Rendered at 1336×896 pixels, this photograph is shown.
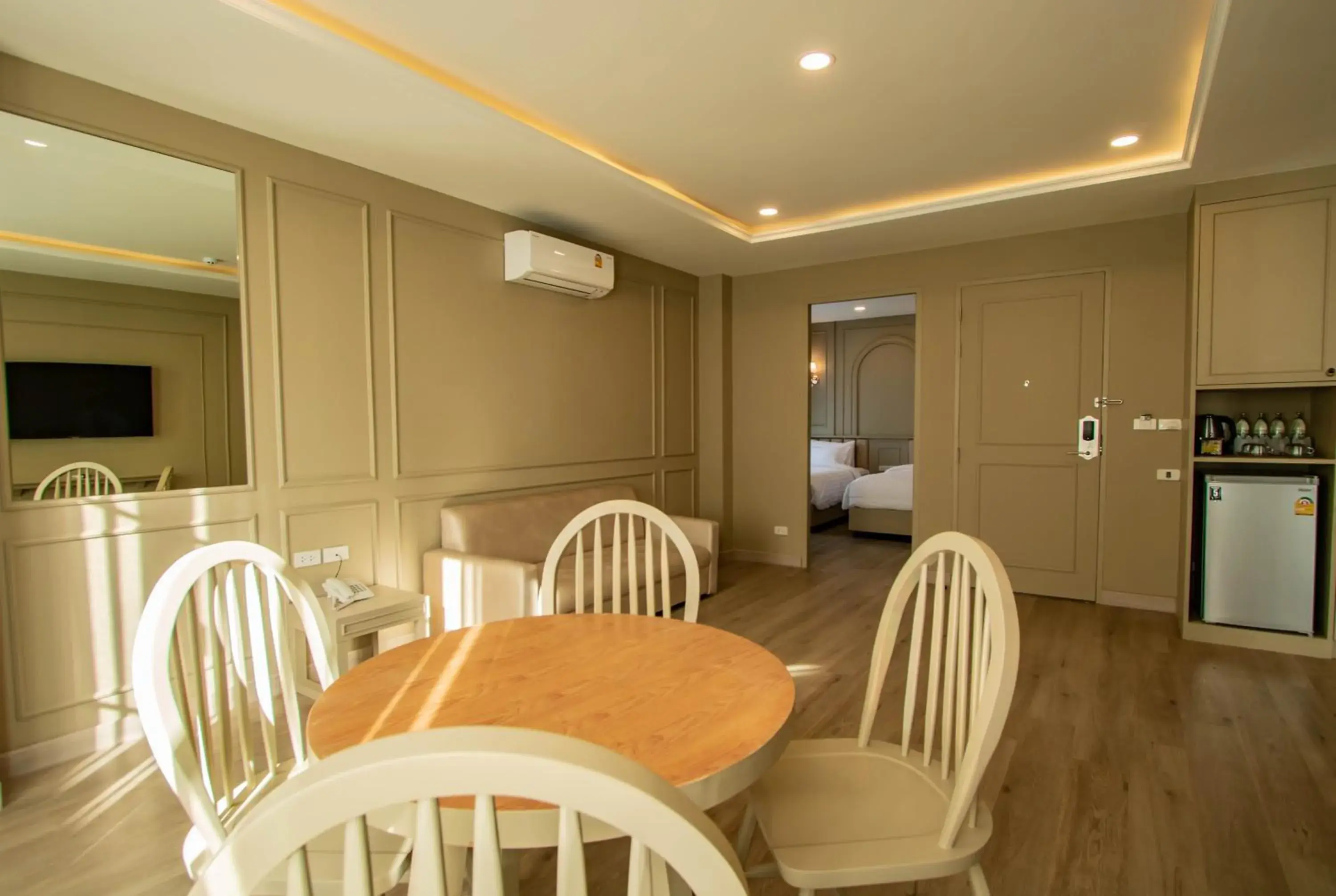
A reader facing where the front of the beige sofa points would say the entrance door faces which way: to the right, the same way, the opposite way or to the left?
to the right

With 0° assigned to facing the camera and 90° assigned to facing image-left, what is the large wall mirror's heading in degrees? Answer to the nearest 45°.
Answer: approximately 315°

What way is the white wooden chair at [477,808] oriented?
away from the camera

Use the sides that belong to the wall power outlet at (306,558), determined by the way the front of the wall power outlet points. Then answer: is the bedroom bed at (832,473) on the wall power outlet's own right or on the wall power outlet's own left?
on the wall power outlet's own left

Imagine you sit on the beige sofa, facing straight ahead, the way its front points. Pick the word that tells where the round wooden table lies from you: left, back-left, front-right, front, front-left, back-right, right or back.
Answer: front-right

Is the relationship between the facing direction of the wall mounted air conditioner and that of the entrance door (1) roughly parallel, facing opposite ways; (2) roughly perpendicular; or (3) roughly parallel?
roughly perpendicular

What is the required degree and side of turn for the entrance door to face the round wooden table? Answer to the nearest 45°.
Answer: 0° — it already faces it

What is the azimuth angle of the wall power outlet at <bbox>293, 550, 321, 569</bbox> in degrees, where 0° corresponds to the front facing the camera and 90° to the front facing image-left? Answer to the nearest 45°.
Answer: approximately 315°

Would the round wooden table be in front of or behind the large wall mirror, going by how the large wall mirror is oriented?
in front

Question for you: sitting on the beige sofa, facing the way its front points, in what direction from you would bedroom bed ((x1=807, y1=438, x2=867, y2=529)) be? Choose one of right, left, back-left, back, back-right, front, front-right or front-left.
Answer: left

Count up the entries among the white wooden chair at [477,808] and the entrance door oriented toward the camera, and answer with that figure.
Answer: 1

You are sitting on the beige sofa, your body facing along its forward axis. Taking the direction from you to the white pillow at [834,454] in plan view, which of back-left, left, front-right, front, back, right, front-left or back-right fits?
left

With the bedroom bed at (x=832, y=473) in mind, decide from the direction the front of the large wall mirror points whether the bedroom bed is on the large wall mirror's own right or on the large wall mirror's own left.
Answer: on the large wall mirror's own left

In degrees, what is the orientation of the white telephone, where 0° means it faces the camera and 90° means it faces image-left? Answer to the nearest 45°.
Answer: approximately 315°

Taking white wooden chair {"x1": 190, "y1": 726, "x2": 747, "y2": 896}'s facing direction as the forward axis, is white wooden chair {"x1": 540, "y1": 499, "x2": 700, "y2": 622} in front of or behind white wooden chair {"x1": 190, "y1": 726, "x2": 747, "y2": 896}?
in front
